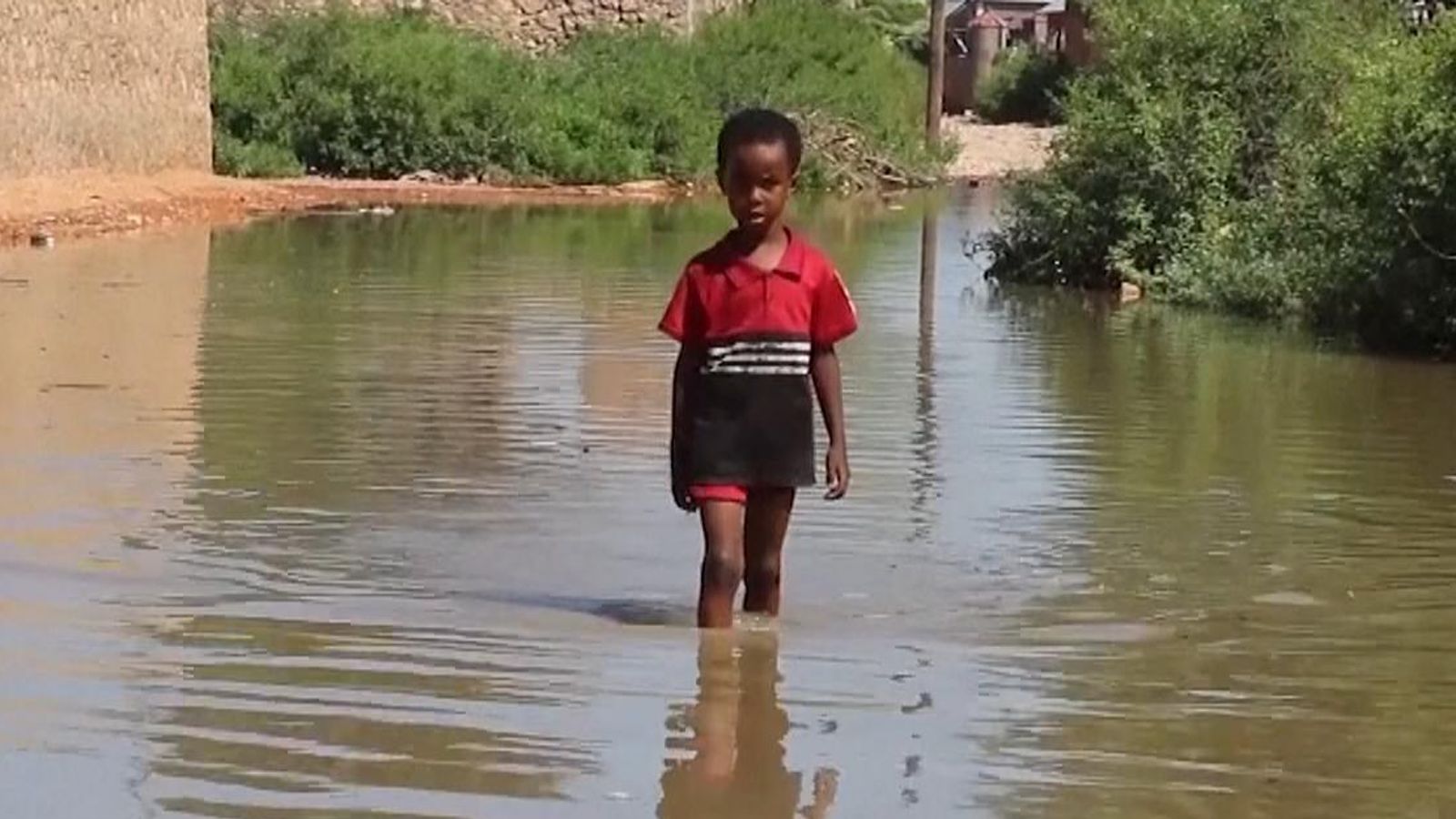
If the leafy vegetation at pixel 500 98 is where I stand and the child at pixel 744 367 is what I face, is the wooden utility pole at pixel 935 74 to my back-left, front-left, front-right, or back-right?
back-left

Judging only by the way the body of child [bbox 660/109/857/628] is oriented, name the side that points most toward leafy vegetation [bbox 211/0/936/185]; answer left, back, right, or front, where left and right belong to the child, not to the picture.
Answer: back

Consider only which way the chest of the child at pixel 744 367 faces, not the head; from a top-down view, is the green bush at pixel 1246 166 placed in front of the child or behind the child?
behind

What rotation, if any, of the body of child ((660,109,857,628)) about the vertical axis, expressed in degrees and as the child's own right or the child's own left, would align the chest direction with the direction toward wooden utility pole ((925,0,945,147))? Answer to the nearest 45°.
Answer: approximately 180°

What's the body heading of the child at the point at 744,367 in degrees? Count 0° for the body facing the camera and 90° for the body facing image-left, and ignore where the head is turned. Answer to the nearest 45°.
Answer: approximately 0°
